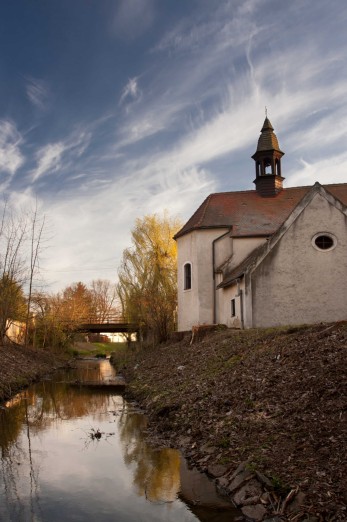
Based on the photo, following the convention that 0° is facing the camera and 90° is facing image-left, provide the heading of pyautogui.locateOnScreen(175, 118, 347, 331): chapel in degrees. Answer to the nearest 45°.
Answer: approximately 270°

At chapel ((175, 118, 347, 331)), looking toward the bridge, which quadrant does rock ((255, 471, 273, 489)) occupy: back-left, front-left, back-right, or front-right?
back-left

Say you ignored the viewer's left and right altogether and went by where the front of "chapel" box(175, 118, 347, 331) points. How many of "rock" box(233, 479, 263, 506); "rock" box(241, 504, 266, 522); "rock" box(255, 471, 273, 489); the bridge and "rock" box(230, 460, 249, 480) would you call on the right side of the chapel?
4

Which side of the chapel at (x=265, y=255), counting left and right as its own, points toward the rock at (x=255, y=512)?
right

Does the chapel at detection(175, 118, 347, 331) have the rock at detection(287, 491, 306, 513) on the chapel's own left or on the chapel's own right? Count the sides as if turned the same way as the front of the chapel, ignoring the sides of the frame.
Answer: on the chapel's own right

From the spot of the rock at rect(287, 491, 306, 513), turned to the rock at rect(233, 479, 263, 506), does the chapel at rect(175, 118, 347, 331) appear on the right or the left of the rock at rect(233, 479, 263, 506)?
right

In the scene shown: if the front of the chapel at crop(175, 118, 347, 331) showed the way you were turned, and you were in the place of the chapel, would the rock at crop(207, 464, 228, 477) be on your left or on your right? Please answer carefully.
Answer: on your right

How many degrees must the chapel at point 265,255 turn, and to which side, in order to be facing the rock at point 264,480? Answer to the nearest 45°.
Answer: approximately 90° to its right

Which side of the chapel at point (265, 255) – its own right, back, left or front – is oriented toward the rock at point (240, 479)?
right

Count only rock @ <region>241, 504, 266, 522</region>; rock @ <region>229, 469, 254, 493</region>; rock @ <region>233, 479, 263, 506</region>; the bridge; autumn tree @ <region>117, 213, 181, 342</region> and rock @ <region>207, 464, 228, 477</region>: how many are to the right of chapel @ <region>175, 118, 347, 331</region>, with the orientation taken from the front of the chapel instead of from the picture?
4
